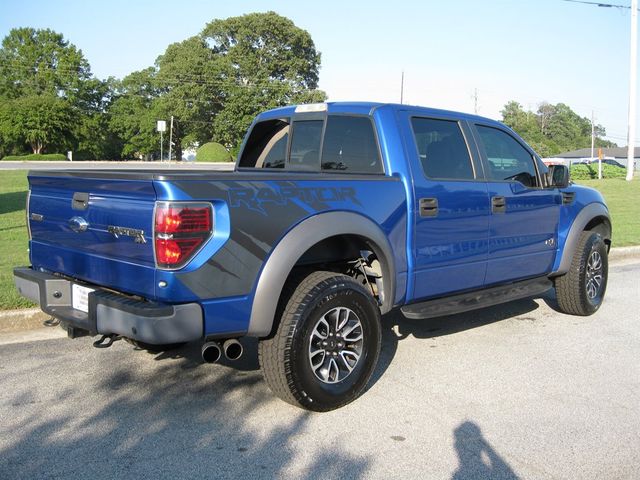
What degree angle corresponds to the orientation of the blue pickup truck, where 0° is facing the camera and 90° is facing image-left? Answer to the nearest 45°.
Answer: approximately 225°

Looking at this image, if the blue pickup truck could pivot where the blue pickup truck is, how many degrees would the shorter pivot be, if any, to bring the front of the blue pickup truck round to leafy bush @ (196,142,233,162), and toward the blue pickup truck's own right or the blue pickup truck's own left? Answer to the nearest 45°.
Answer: approximately 45° to the blue pickup truck's own left

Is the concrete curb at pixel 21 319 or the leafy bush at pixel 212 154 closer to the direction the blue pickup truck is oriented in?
the leafy bush

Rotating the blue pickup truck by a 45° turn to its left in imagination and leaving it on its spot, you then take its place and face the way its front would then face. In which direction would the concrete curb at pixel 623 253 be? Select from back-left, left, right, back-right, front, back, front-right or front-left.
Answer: front-right

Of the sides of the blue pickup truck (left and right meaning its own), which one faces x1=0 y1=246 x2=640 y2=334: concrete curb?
left
